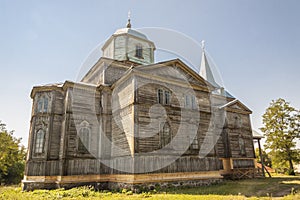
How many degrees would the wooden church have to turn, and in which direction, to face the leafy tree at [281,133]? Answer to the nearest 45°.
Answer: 0° — it already faces it
